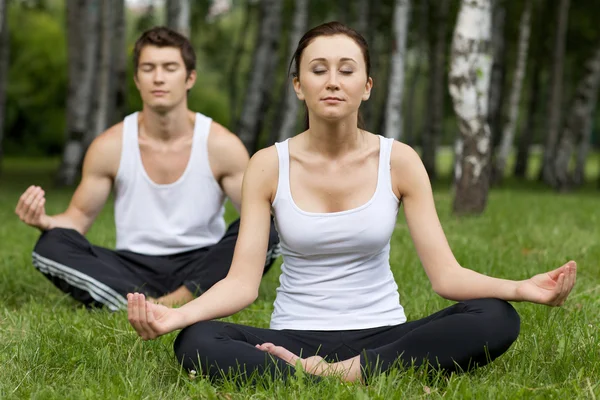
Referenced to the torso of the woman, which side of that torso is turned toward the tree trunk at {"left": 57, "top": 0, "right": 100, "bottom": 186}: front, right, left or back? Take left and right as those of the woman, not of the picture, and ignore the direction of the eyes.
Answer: back

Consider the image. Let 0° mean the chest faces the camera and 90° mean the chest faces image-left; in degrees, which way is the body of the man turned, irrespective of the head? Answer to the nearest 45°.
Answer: approximately 0°

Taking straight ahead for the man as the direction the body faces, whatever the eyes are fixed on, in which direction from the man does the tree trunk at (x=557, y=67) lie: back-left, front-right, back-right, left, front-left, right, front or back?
back-left

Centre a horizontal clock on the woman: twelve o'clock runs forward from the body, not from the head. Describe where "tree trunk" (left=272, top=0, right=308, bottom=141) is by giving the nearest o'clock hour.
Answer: The tree trunk is roughly at 6 o'clock from the woman.

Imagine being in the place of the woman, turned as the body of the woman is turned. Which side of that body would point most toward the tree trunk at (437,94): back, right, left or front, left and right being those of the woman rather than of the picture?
back

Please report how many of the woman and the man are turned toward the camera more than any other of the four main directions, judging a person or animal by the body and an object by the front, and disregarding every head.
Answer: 2

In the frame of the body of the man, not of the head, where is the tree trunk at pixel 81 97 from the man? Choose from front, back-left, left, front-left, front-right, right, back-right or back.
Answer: back

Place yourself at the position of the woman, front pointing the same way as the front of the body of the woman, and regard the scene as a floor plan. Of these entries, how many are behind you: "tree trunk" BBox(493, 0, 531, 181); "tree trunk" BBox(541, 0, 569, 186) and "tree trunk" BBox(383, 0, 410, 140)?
3

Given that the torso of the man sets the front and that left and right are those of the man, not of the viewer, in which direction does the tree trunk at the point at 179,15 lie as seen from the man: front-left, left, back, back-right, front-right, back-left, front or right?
back

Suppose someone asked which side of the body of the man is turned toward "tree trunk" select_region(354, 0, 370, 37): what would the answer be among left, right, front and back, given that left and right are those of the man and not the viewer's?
back

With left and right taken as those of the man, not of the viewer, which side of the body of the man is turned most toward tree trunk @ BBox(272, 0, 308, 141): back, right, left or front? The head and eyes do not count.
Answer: back

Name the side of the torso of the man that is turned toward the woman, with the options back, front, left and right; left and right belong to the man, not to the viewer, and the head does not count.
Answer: front

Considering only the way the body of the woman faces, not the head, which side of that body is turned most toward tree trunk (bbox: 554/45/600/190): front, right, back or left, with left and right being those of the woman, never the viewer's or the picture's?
back

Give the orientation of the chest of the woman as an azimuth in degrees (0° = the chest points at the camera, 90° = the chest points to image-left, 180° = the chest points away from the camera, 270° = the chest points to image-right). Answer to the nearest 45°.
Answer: approximately 0°
